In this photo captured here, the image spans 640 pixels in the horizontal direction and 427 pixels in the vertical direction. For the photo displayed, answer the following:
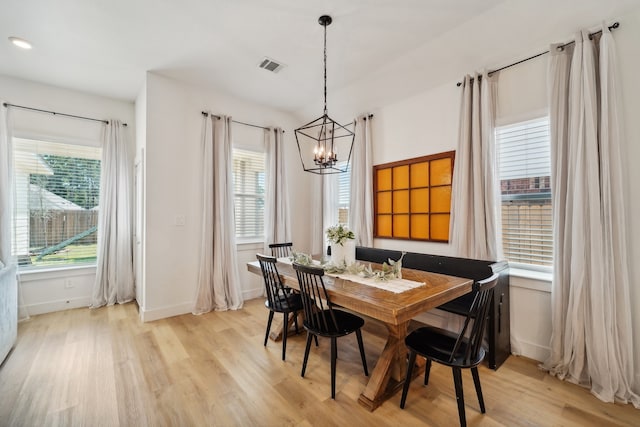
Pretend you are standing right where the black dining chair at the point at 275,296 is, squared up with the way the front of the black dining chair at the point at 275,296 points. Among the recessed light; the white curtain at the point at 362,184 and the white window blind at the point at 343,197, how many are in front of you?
2

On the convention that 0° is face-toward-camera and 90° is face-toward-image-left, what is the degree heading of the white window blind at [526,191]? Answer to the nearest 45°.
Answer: approximately 45°

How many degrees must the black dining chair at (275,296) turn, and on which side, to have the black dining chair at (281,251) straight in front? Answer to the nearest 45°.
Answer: approximately 45° to its left

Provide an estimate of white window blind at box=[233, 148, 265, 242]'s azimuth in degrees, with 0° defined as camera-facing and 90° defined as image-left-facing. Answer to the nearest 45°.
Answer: approximately 315°

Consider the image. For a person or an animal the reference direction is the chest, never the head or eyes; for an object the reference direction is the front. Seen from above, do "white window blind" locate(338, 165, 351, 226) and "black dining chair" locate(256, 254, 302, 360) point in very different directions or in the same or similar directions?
very different directions

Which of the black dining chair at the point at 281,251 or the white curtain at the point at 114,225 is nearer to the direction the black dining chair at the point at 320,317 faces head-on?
the black dining chair

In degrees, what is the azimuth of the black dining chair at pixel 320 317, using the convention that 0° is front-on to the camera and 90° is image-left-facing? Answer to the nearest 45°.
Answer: approximately 225°

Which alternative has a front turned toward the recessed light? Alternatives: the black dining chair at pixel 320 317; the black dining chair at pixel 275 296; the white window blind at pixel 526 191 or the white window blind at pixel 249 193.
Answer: the white window blind at pixel 526 191
